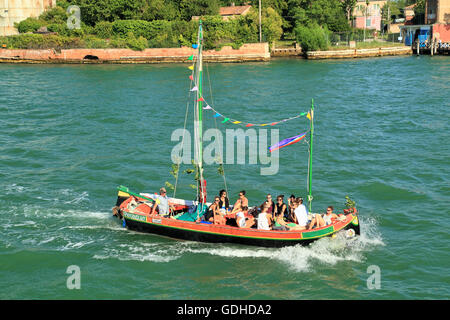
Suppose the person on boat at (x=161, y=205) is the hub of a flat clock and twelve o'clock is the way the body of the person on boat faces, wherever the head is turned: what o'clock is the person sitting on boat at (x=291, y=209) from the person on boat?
The person sitting on boat is roughly at 11 o'clock from the person on boat.

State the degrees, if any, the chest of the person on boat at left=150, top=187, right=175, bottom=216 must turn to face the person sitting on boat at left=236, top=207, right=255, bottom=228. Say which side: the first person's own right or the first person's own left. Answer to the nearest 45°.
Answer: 0° — they already face them

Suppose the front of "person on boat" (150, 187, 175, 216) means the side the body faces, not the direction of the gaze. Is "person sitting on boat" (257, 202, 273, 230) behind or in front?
in front

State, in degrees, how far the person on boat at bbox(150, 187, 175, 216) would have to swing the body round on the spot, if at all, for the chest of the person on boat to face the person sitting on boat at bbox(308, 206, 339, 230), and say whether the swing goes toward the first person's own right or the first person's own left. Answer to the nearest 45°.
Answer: approximately 45° to the first person's own left

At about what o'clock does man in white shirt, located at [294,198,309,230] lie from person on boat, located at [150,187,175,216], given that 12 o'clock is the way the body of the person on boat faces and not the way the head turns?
The man in white shirt is roughly at 11 o'clock from the person on boat.

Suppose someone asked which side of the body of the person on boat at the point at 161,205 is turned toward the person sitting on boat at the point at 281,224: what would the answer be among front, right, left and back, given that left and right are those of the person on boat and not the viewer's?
front

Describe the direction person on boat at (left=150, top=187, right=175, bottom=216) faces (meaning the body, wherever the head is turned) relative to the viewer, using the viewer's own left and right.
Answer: facing the viewer and to the right of the viewer

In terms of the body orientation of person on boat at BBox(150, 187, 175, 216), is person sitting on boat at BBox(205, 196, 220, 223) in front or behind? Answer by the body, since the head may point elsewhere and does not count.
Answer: in front
